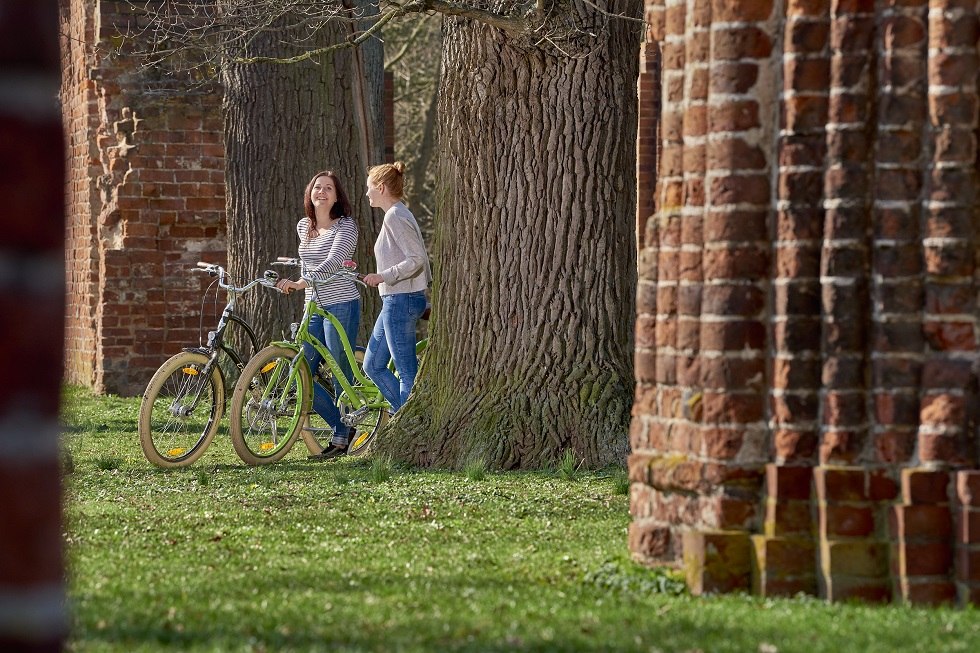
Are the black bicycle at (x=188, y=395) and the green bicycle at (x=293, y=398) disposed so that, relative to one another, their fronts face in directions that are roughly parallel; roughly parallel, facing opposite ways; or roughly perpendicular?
roughly parallel

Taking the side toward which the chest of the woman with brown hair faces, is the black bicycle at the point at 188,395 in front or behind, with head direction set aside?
in front

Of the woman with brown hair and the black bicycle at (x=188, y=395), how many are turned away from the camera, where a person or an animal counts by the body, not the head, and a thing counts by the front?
0

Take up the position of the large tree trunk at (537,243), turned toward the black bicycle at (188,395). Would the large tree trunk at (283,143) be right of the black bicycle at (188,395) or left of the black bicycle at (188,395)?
right

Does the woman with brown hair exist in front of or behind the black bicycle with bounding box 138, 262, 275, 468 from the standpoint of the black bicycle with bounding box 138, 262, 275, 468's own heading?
behind

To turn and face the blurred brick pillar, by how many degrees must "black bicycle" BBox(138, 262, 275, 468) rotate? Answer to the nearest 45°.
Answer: approximately 45° to its left

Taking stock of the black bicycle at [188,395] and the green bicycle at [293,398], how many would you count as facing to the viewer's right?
0

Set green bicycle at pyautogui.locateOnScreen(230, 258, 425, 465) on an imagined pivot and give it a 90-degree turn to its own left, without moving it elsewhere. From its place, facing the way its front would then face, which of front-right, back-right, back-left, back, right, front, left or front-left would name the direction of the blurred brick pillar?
front-right

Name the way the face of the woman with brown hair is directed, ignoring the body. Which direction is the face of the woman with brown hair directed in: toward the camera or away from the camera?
toward the camera

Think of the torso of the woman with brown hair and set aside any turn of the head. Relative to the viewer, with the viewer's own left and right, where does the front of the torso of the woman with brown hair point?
facing the viewer and to the left of the viewer
